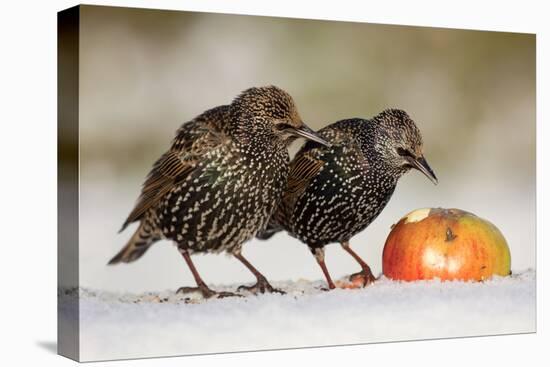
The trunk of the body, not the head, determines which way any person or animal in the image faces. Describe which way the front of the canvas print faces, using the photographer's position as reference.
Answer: facing the viewer and to the right of the viewer
